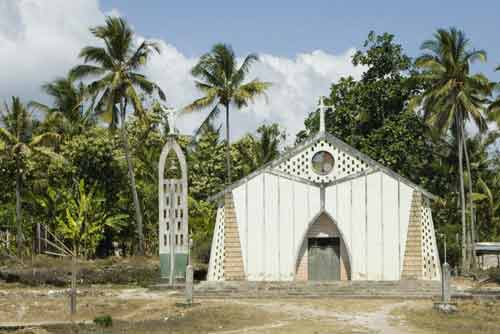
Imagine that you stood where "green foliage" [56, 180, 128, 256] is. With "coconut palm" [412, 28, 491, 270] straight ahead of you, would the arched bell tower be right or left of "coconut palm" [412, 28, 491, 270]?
right

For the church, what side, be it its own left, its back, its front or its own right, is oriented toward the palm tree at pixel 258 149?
back

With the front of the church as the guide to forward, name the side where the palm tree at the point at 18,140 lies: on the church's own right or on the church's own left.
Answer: on the church's own right

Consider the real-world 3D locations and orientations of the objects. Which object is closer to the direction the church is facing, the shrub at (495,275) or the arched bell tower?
the arched bell tower

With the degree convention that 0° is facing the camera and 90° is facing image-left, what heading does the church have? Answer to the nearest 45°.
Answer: approximately 0°

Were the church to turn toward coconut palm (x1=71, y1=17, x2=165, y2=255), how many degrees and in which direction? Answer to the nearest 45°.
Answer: approximately 135° to its right

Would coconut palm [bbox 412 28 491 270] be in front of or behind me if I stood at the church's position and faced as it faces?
behind

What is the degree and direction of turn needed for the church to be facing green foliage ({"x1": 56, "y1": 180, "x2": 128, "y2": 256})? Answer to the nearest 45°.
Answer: approximately 135° to its right

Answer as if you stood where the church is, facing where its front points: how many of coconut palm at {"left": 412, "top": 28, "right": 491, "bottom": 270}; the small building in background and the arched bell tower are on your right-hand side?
1
